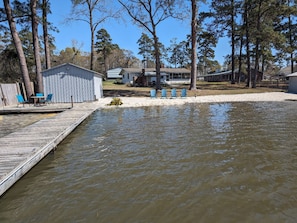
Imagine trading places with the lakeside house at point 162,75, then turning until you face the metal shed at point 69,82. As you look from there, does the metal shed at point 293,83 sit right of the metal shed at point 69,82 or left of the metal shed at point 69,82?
left

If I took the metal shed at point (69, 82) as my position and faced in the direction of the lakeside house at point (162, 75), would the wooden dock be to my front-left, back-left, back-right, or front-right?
back-right

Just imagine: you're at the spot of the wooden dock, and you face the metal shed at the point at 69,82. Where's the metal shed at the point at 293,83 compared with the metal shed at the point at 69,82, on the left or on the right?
right

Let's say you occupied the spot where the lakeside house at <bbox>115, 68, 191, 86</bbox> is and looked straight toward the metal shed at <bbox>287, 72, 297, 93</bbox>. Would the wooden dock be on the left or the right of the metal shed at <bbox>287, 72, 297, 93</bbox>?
right

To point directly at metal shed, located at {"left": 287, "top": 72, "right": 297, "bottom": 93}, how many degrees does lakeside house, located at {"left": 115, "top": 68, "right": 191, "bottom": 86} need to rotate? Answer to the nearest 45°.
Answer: approximately 45° to its left

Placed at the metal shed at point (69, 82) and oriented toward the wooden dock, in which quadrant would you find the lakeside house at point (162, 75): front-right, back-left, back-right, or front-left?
back-left

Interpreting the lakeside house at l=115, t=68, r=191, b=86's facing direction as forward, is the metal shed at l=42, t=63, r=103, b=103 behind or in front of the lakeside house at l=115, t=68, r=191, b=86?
in front

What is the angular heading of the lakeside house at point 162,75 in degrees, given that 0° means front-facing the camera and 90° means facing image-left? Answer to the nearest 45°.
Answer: approximately 0°

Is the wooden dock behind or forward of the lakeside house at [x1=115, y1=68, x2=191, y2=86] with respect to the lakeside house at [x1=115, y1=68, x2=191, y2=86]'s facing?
forward
